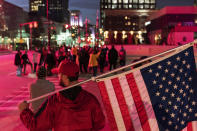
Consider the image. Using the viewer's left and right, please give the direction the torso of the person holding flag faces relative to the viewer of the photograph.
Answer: facing away from the viewer
